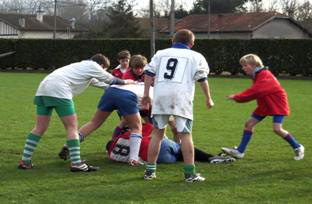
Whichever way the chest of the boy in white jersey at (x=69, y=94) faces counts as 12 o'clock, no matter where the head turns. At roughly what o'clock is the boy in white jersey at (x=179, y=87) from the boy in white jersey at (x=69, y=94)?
the boy in white jersey at (x=179, y=87) is roughly at 1 o'clock from the boy in white jersey at (x=69, y=94).

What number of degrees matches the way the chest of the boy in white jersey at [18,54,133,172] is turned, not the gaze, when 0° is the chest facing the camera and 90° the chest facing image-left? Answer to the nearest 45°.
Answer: approximately 270°

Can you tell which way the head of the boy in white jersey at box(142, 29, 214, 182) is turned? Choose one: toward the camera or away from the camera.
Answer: away from the camera
